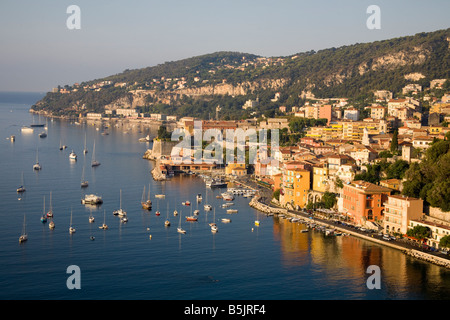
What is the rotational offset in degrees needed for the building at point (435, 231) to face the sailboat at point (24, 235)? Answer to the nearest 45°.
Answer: approximately 45° to its right

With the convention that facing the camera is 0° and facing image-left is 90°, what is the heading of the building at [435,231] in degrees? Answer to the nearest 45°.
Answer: approximately 45°

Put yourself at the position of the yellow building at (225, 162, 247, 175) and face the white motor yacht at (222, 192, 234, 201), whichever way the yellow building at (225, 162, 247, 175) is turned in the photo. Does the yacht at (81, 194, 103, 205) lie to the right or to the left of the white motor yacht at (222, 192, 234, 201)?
right

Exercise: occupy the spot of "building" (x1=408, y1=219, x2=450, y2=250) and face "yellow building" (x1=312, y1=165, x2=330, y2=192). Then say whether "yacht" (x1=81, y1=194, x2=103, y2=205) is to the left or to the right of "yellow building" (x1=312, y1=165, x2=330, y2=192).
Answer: left
